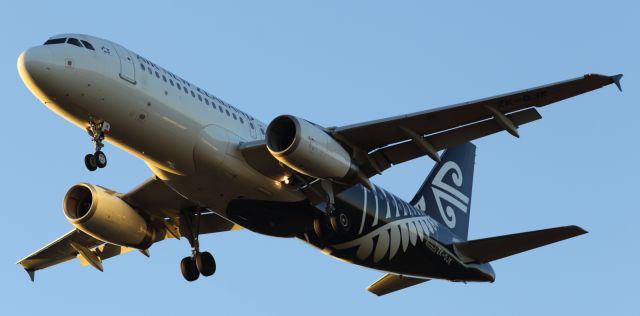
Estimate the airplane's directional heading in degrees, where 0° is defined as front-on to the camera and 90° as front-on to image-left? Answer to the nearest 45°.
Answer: approximately 45°
